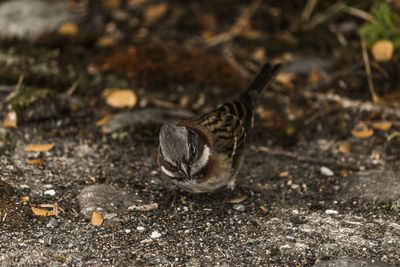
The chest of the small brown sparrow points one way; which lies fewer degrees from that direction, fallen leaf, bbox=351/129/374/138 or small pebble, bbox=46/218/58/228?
the small pebble

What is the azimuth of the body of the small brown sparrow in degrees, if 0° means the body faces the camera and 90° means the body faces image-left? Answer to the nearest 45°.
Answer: approximately 45°

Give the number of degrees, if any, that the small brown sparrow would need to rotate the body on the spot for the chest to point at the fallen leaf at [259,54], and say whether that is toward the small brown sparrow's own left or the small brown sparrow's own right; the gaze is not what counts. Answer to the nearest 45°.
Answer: approximately 135° to the small brown sparrow's own right

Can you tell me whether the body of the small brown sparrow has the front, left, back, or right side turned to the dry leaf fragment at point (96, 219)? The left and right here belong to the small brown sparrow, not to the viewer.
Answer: front

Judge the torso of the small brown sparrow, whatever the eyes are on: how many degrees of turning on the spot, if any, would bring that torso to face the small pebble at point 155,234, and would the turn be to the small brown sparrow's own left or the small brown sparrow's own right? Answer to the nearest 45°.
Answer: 0° — it already faces it

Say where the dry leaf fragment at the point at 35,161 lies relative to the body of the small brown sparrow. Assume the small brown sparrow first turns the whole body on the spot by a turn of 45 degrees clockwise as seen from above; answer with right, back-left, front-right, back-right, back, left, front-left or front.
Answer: front

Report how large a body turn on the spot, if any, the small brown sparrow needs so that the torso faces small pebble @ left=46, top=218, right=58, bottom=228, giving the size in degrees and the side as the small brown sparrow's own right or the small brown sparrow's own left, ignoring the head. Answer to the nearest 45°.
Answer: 0° — it already faces it

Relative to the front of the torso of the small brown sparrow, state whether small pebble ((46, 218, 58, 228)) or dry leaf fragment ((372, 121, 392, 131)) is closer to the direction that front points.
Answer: the small pebble

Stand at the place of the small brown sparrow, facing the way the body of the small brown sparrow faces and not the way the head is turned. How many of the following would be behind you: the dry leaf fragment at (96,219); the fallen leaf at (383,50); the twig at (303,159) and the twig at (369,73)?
3

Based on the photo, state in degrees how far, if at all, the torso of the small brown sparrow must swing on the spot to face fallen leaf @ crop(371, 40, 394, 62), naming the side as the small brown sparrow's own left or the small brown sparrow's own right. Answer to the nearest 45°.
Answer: approximately 180°

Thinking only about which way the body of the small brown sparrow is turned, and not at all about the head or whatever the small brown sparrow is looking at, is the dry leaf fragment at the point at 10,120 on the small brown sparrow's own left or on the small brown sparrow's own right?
on the small brown sparrow's own right

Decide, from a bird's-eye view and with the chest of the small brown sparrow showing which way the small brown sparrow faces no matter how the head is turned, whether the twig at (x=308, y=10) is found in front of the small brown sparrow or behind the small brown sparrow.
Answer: behind

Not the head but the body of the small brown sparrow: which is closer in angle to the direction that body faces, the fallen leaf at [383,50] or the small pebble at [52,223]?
the small pebble

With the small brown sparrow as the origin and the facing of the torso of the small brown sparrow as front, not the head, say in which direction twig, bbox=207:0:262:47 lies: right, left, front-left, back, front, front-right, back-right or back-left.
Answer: back-right

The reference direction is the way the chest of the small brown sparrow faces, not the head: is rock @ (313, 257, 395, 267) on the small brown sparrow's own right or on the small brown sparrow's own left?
on the small brown sparrow's own left

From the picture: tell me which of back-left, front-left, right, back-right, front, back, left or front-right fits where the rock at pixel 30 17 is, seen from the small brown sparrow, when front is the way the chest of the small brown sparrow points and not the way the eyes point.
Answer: right

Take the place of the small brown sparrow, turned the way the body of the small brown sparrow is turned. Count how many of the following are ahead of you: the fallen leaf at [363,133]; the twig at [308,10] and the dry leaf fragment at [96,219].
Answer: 1

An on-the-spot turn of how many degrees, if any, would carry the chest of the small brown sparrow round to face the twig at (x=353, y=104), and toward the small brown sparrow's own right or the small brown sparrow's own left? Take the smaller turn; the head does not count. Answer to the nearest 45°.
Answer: approximately 180°

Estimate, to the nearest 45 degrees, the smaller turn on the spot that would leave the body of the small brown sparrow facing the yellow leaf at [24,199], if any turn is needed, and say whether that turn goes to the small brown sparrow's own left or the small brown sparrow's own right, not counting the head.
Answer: approximately 45° to the small brown sparrow's own right
